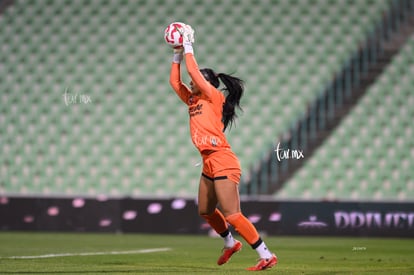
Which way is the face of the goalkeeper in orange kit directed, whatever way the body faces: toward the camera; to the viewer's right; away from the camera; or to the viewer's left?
to the viewer's left

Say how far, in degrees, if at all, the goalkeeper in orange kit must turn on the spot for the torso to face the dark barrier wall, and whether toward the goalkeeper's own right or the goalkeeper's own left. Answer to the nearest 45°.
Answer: approximately 135° to the goalkeeper's own right

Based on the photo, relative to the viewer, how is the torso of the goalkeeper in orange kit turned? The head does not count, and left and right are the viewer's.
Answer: facing the viewer and to the left of the viewer
